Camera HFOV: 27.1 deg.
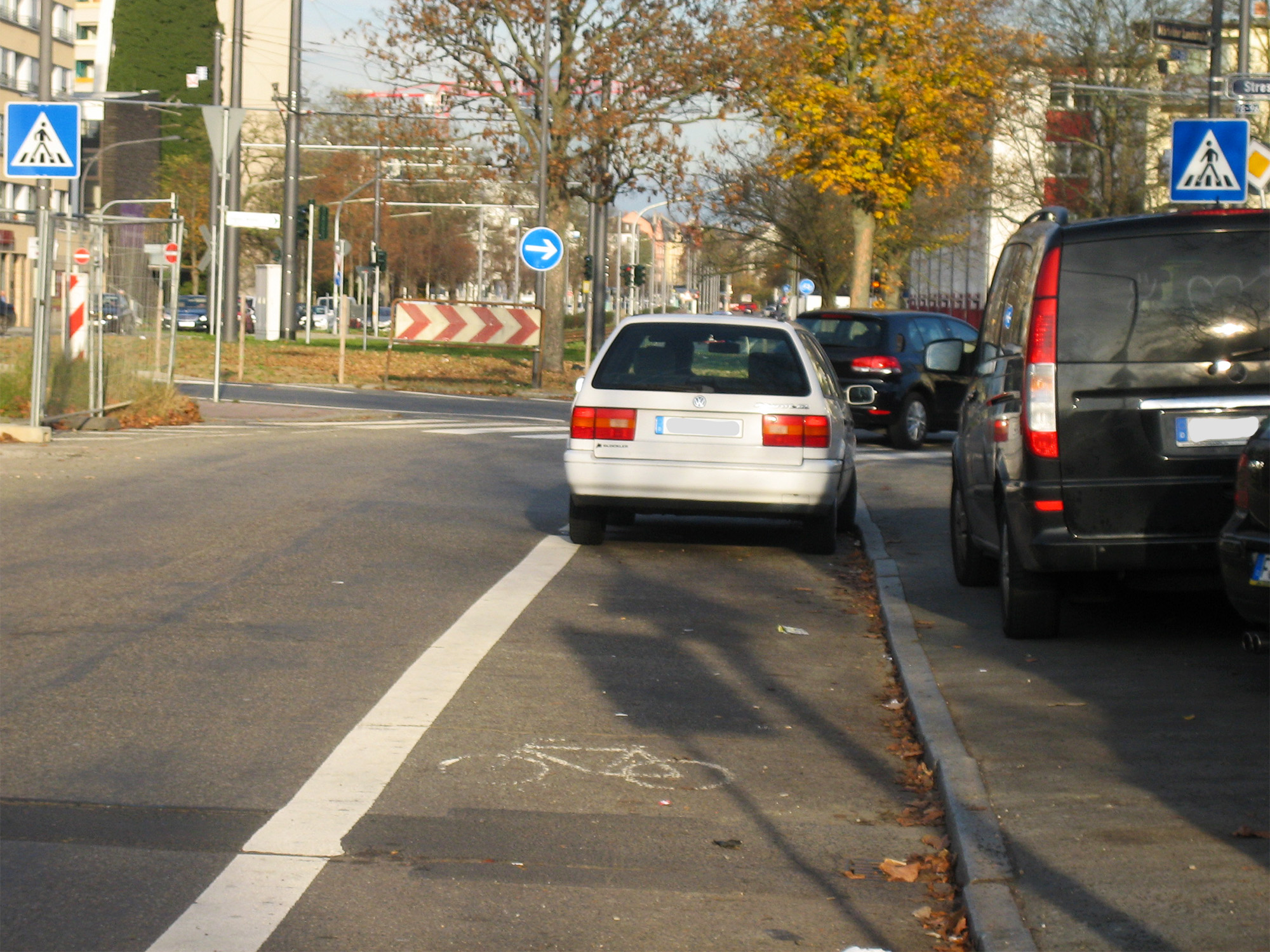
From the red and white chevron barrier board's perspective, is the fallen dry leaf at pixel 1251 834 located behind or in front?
in front

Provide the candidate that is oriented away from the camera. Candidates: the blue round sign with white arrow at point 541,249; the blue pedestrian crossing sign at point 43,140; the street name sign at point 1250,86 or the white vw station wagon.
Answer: the white vw station wagon

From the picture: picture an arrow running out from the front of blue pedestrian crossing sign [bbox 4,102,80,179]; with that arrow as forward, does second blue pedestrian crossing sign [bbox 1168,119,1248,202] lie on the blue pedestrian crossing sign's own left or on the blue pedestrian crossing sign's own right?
on the blue pedestrian crossing sign's own left

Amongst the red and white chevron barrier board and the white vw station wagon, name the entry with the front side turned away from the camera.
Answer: the white vw station wagon

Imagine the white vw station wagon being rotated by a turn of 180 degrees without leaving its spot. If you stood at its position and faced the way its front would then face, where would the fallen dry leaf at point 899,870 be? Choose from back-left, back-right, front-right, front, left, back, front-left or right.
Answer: front

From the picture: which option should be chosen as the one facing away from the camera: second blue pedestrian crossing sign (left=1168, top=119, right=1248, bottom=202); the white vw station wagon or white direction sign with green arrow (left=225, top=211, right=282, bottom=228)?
the white vw station wagon

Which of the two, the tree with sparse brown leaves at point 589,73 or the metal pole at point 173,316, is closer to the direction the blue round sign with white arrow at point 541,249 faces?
the metal pole

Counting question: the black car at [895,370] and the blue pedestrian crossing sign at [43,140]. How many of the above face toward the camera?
1

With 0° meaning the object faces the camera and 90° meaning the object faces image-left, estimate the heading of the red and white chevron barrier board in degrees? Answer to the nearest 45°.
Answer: approximately 0°

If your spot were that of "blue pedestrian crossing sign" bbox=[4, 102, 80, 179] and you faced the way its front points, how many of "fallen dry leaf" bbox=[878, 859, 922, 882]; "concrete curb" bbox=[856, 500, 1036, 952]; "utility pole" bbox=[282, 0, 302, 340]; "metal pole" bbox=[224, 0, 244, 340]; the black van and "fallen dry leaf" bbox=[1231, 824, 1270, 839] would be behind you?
2
